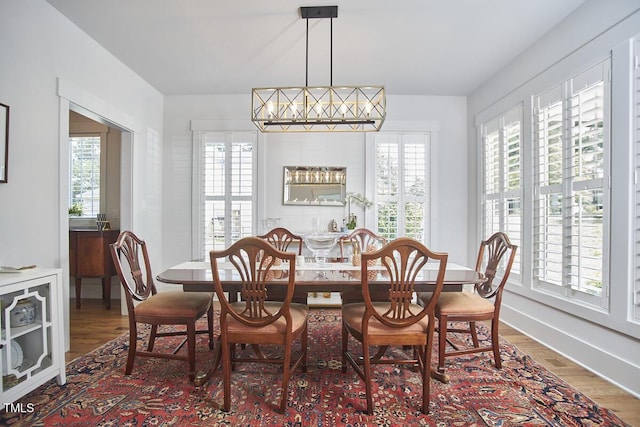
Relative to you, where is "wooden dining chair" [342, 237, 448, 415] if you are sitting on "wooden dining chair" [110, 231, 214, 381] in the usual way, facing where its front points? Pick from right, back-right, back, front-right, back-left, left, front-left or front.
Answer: front

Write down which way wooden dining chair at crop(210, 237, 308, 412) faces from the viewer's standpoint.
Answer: facing away from the viewer

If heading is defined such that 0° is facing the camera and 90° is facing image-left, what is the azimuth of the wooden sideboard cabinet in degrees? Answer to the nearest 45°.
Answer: approximately 315°

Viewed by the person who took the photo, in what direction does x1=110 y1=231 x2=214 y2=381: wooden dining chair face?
facing the viewer and to the right of the viewer

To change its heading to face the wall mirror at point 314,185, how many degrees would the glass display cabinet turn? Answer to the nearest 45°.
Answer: approximately 45° to its left

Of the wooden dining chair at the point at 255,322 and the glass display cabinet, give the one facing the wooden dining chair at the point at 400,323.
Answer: the glass display cabinet

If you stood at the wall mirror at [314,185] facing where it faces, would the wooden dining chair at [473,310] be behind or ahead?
ahead

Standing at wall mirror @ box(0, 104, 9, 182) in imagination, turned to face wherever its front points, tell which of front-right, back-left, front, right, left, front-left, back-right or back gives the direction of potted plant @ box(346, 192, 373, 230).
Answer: front-left

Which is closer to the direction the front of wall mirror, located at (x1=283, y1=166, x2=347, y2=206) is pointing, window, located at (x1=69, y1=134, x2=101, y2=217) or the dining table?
the dining table

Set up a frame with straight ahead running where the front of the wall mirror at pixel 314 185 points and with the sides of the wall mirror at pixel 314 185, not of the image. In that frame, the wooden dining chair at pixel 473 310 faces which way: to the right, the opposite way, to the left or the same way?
to the right

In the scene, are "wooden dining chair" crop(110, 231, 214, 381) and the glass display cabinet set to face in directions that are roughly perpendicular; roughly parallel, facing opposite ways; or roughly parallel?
roughly parallel

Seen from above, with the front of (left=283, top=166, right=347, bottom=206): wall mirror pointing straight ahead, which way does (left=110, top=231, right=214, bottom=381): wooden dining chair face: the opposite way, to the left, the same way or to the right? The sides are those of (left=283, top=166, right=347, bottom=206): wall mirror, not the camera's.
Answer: to the left

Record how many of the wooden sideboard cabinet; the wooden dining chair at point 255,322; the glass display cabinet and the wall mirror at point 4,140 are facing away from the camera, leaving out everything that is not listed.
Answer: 1

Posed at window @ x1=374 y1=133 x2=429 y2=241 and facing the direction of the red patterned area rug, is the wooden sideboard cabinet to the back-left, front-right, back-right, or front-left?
front-right

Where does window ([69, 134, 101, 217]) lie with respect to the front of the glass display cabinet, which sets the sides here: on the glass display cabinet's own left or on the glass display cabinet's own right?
on the glass display cabinet's own left

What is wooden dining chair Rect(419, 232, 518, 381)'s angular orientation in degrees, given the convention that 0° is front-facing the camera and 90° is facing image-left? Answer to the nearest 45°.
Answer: approximately 45°

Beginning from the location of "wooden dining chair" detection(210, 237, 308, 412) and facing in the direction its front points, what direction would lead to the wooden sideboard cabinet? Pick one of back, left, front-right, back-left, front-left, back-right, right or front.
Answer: front-left

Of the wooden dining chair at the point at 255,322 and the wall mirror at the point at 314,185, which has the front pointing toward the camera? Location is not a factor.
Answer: the wall mirror

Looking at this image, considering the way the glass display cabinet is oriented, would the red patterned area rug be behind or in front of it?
in front
